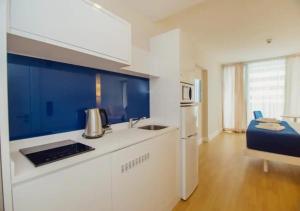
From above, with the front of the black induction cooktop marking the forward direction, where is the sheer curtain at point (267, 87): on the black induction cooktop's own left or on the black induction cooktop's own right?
on the black induction cooktop's own left

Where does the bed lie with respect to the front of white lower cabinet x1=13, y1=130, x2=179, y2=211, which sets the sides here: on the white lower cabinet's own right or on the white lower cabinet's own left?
on the white lower cabinet's own left

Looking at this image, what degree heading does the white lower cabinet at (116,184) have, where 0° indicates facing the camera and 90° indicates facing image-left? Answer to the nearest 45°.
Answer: approximately 315°

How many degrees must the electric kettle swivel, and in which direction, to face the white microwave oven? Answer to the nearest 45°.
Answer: approximately 180°

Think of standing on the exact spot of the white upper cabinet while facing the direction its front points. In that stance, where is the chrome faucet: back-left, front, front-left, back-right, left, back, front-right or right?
left

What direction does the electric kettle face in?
to the viewer's left

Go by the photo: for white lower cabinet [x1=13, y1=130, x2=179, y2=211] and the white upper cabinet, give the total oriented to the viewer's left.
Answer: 0
